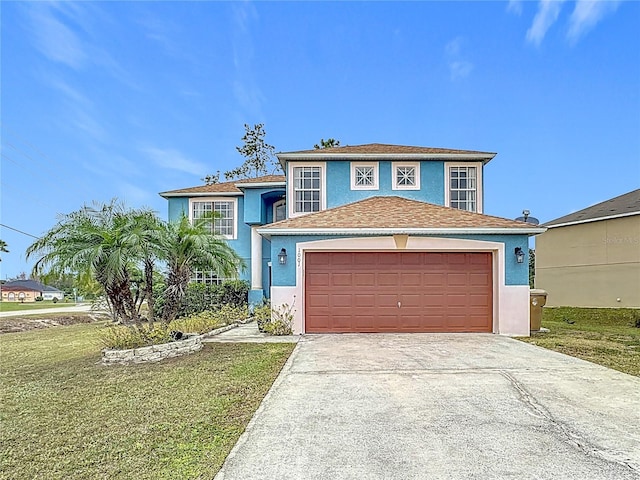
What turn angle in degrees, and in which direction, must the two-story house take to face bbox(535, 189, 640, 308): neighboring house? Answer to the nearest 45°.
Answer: approximately 135° to its left

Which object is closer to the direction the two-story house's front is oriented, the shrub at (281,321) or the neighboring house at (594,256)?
the shrub

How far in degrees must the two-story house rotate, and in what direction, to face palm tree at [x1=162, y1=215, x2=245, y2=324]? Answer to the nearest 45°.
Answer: approximately 45° to its right

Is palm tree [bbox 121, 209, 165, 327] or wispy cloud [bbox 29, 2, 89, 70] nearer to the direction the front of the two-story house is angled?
the palm tree

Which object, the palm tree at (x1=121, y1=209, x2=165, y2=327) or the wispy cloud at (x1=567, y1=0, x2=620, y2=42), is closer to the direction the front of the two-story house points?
the palm tree

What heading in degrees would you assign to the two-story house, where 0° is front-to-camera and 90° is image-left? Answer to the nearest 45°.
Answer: approximately 0°
